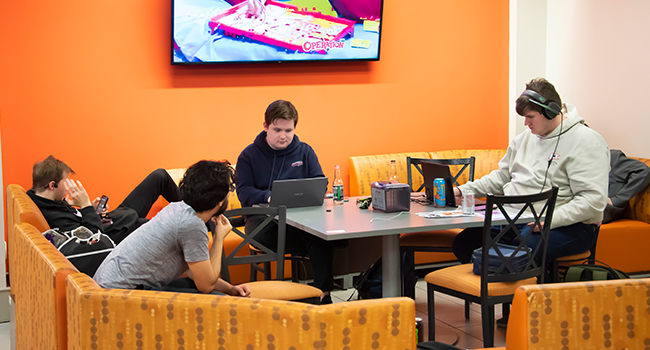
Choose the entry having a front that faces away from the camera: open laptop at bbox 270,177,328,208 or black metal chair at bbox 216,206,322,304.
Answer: the open laptop

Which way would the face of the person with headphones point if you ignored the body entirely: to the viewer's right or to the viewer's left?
to the viewer's left

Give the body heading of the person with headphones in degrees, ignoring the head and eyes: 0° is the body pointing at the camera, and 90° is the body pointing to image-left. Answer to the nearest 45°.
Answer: approximately 45°

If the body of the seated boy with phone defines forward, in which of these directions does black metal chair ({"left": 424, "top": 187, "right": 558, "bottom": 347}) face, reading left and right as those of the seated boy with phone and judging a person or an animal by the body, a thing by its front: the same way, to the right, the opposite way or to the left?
to the left

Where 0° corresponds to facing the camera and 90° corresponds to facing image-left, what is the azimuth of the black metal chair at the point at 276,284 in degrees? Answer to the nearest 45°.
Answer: approximately 315°

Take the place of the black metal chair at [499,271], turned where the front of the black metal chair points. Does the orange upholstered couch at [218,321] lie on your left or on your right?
on your left

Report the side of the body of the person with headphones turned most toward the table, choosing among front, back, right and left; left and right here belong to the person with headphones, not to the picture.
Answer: front

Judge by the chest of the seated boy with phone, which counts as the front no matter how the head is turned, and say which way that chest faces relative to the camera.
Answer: to the viewer's right

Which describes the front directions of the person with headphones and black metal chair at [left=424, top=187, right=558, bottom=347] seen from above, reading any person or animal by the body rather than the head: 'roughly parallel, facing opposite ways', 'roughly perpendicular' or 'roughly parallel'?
roughly perpendicular

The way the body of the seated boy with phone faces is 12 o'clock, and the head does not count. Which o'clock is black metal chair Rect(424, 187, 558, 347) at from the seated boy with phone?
The black metal chair is roughly at 1 o'clock from the seated boy with phone.

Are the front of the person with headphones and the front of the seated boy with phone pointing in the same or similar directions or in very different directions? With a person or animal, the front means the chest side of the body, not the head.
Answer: very different directions
